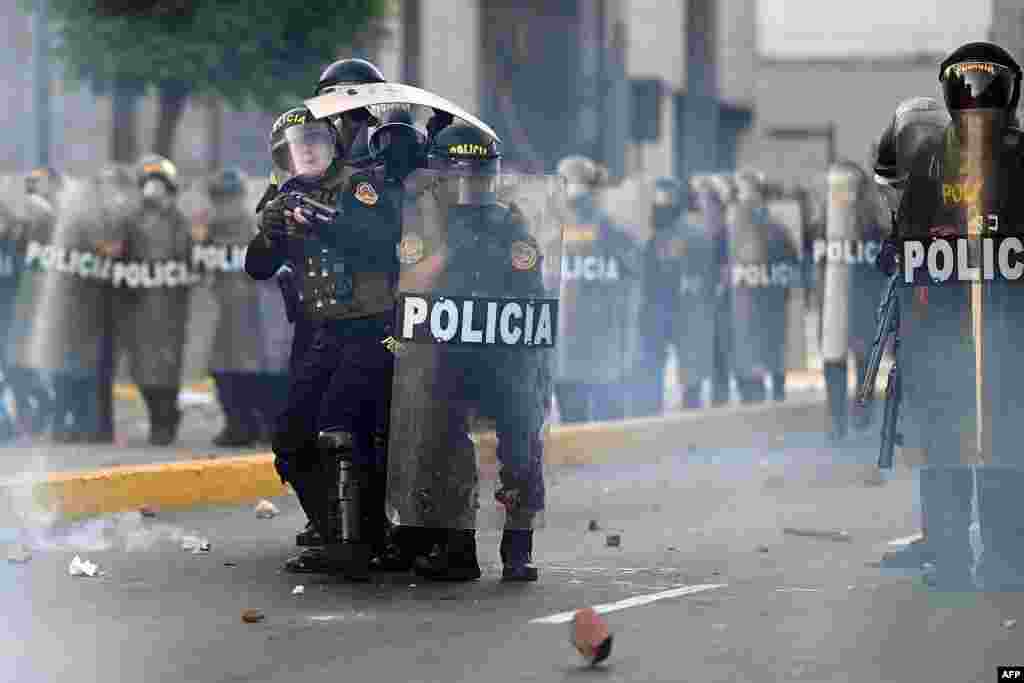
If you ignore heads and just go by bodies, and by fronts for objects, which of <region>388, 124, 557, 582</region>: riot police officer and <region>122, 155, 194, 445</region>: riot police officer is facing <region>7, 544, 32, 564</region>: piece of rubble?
<region>122, 155, 194, 445</region>: riot police officer

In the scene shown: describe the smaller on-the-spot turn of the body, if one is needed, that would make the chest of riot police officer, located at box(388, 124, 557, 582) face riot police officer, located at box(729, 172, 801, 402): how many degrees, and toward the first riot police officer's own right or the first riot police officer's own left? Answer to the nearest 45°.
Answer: approximately 180°

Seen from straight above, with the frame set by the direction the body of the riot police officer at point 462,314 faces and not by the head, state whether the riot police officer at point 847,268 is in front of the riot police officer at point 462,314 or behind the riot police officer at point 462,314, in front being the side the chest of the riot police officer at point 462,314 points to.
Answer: behind

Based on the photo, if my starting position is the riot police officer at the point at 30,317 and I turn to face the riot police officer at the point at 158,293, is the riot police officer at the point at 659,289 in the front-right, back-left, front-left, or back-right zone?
front-left

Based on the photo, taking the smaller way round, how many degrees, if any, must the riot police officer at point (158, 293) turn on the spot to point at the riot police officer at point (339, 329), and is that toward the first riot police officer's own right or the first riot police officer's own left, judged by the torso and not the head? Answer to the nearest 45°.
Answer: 0° — they already face them

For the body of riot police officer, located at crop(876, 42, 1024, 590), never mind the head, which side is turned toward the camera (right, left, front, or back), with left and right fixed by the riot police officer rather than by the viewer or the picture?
front

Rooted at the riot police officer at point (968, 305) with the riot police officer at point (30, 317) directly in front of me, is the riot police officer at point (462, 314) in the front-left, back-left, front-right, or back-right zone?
front-left

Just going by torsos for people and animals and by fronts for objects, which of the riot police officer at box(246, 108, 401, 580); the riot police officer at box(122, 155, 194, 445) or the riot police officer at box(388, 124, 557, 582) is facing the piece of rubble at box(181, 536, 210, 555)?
the riot police officer at box(122, 155, 194, 445)

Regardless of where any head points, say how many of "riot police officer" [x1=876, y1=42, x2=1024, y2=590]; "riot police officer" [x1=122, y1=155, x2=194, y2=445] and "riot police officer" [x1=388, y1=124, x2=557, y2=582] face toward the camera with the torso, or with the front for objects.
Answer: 3

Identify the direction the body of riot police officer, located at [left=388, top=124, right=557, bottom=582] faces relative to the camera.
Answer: toward the camera

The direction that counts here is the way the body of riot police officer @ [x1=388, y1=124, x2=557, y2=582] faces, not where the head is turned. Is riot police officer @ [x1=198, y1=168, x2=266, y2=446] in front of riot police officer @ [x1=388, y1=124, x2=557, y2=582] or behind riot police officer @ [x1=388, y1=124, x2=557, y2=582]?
behind

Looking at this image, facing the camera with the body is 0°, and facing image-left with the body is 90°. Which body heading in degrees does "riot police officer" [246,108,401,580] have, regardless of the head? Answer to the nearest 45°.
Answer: approximately 45°

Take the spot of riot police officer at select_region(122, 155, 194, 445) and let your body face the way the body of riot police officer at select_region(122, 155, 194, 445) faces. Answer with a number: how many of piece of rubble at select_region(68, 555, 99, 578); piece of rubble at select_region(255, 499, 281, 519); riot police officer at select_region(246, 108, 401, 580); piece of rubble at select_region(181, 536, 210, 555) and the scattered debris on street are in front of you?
5
